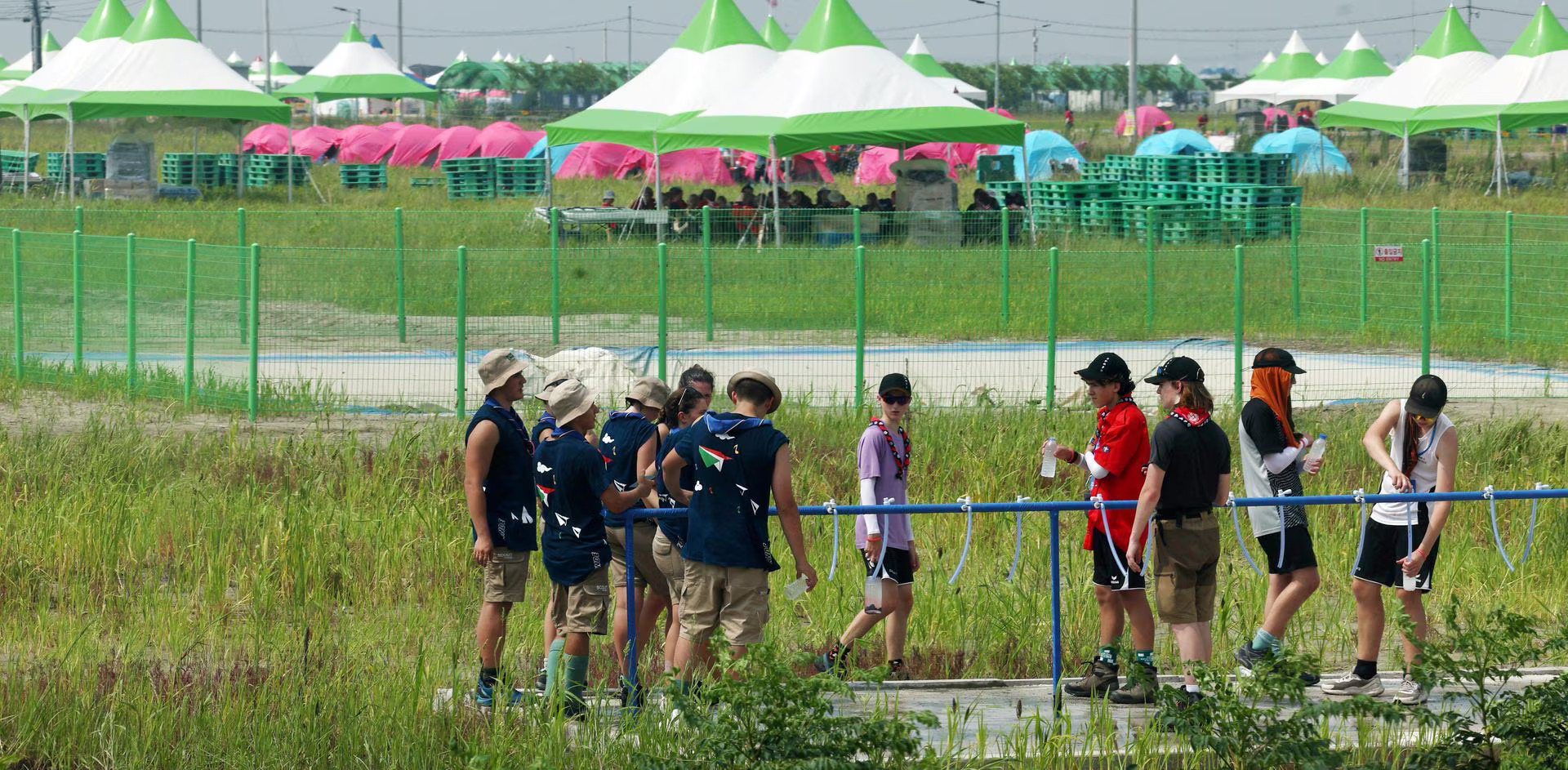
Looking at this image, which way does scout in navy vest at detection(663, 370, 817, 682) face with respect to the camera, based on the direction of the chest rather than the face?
away from the camera

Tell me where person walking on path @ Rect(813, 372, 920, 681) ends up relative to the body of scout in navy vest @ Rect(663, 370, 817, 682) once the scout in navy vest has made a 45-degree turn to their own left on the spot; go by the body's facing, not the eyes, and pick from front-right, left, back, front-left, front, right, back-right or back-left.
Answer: right

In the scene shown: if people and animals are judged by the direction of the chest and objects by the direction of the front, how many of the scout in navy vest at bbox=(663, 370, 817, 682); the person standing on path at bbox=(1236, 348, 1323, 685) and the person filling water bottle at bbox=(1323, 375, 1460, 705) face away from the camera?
1

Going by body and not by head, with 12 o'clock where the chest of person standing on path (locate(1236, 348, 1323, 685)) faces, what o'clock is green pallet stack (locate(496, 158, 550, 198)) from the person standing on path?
The green pallet stack is roughly at 8 o'clock from the person standing on path.

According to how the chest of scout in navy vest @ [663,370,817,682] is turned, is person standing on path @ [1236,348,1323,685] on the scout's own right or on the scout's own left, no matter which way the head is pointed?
on the scout's own right

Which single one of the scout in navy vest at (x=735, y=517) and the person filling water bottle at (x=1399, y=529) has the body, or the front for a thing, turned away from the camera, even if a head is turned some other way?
the scout in navy vest

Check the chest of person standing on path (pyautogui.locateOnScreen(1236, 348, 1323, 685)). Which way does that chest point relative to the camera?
to the viewer's right

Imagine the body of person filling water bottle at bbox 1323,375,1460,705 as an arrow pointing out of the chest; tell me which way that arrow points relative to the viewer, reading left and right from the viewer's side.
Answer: facing the viewer

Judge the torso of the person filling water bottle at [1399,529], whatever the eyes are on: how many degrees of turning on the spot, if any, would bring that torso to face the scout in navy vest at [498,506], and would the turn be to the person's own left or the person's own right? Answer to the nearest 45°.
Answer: approximately 90° to the person's own right

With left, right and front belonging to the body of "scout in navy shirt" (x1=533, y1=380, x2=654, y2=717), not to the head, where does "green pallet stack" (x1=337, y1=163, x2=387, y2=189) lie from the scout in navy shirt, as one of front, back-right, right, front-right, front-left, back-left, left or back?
front-left

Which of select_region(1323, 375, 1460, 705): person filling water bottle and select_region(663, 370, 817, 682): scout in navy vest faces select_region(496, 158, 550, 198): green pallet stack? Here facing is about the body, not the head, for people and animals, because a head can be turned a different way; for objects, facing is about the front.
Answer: the scout in navy vest

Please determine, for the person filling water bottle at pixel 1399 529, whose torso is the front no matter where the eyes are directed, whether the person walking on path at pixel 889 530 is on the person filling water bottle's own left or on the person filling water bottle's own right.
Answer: on the person filling water bottle's own right

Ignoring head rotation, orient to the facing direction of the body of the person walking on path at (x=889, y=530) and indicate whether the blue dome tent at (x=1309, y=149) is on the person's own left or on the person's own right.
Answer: on the person's own left
